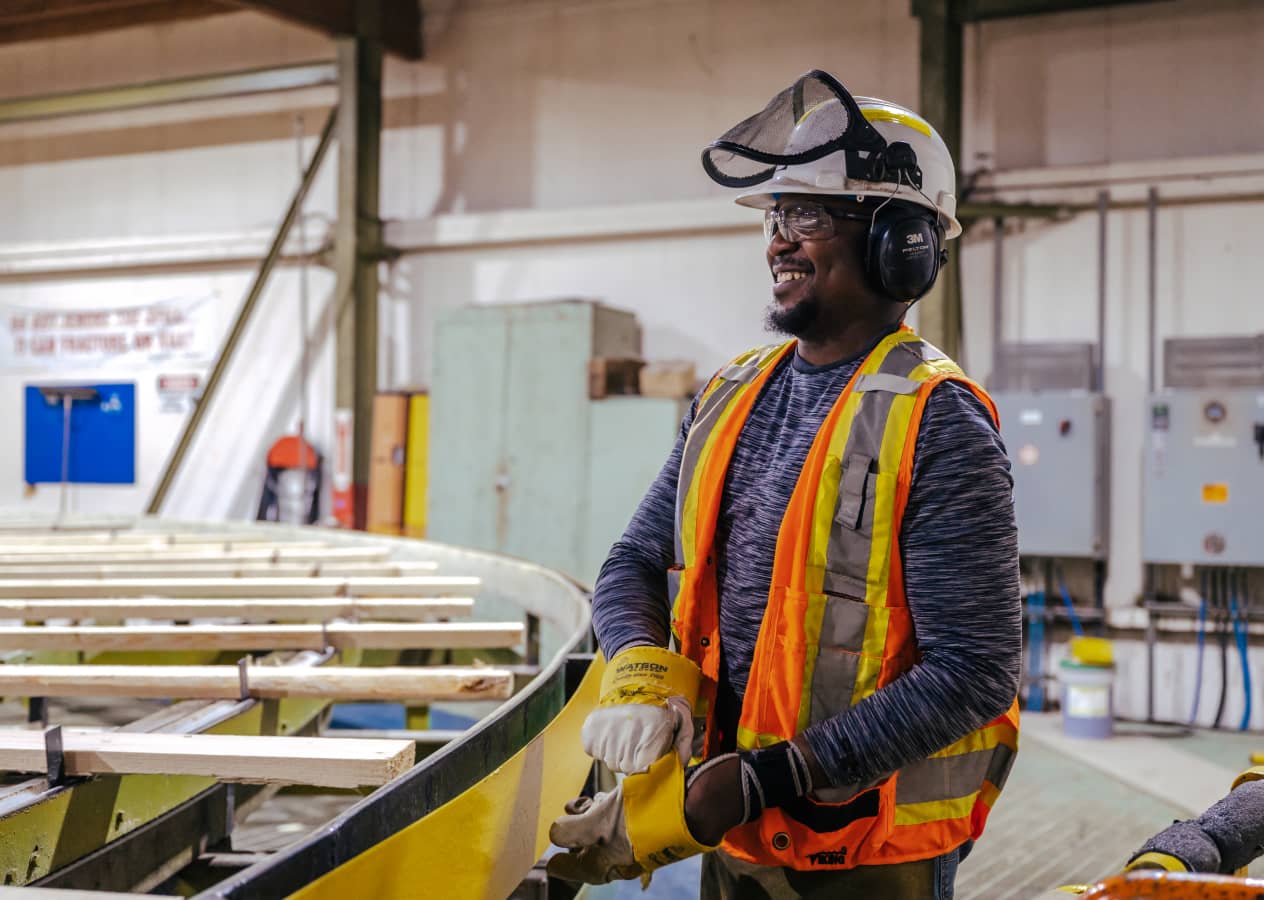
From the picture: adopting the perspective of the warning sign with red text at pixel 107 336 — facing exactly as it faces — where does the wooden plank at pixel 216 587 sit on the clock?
The wooden plank is roughly at 12 o'clock from the warning sign with red text.

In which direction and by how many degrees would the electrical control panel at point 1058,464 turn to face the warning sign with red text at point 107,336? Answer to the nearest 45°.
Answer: approximately 90° to its right

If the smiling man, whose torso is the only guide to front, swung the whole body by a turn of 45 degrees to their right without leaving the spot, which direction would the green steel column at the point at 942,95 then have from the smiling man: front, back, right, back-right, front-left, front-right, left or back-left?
right

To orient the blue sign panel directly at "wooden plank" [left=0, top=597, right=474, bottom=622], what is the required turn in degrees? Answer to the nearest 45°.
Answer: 0° — it already faces it

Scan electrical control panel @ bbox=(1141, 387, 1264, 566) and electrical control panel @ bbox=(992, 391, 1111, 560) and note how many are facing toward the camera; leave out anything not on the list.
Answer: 2

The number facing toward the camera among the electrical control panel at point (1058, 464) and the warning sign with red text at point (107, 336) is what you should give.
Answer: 2

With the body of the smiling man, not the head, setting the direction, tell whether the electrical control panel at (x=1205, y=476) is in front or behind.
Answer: behind

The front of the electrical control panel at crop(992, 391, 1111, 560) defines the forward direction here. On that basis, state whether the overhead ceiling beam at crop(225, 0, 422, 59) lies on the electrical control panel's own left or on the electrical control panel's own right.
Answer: on the electrical control panel's own right

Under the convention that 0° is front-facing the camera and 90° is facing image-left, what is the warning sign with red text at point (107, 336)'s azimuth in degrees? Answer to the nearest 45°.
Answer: approximately 0°
